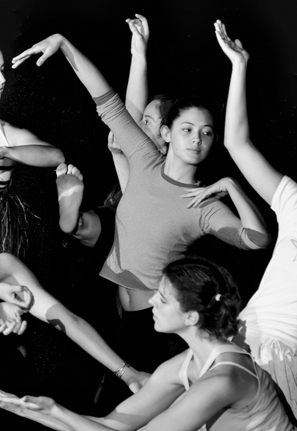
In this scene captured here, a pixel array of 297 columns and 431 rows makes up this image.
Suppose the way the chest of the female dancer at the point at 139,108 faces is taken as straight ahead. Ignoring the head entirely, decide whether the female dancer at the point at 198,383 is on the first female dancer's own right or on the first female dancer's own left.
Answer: on the first female dancer's own left

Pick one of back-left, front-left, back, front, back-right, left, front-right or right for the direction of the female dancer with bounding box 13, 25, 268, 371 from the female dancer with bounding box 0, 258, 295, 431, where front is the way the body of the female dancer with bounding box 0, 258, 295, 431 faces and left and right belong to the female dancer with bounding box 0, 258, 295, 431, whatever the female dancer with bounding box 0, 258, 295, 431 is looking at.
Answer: right

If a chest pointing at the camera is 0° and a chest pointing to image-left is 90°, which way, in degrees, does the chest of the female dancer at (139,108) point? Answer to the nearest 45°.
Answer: approximately 45°

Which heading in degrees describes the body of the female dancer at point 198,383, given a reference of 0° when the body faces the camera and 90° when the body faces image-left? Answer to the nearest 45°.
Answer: approximately 90°

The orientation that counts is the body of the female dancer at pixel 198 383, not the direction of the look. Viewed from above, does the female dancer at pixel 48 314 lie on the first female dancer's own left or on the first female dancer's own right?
on the first female dancer's own right

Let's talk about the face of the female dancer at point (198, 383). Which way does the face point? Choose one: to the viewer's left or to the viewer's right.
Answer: to the viewer's left

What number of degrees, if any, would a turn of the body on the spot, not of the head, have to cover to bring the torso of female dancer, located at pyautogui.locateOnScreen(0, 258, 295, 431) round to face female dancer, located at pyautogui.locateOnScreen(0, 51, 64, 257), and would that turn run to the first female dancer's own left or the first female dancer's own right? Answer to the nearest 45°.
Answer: approximately 45° to the first female dancer's own right
